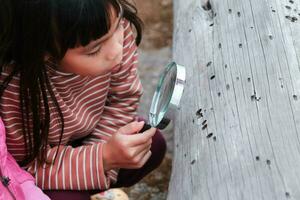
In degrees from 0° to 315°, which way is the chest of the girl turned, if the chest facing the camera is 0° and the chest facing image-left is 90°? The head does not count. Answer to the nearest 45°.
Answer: approximately 315°
